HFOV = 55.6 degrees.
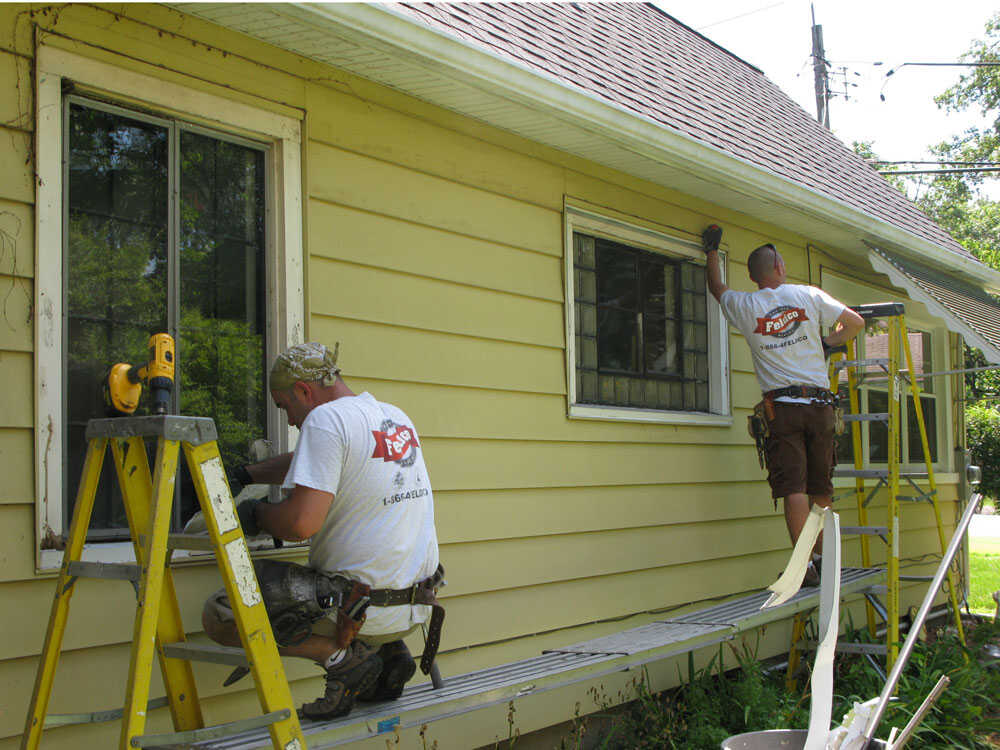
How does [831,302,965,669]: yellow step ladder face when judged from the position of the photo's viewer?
facing the viewer and to the left of the viewer

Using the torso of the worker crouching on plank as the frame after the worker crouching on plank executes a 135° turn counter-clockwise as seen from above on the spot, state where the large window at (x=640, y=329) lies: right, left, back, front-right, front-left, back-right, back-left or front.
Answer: back-left

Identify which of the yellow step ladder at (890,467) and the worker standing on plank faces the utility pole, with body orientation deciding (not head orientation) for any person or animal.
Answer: the worker standing on plank

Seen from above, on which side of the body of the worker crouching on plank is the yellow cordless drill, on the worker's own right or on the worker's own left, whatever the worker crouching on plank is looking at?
on the worker's own left

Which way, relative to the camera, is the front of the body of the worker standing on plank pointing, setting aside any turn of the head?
away from the camera

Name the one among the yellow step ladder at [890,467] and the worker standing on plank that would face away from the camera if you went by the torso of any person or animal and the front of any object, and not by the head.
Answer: the worker standing on plank

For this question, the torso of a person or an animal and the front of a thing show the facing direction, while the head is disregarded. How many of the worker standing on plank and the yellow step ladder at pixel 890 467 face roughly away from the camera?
1

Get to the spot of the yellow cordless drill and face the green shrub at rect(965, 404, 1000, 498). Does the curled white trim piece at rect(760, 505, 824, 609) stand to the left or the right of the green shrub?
right

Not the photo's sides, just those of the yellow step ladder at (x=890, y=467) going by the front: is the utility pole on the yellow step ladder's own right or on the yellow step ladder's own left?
on the yellow step ladder's own right

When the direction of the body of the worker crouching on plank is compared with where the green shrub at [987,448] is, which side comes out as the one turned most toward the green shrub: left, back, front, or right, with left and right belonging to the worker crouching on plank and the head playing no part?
right

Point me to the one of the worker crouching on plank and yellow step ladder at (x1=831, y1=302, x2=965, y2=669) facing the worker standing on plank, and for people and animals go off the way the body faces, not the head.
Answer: the yellow step ladder

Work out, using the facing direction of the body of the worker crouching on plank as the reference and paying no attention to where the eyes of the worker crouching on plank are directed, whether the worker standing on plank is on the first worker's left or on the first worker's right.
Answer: on the first worker's right
